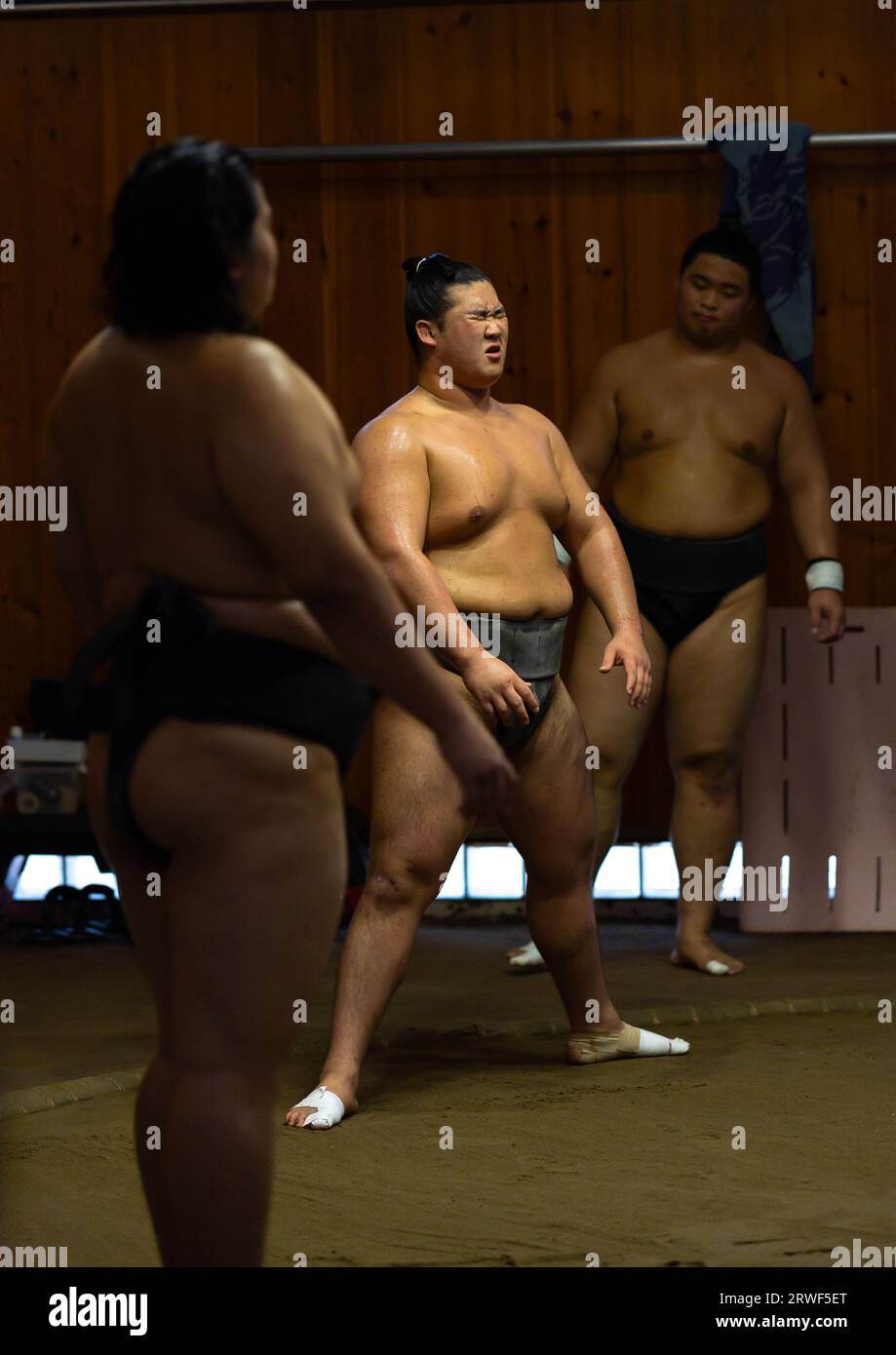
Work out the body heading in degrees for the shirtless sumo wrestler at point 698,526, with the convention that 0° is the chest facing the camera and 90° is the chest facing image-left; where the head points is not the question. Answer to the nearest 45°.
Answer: approximately 0°

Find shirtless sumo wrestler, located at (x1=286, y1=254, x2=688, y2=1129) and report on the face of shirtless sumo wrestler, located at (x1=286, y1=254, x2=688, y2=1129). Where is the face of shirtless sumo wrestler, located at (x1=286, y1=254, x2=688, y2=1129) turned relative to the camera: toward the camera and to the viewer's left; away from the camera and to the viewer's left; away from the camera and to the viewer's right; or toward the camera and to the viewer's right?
toward the camera and to the viewer's right

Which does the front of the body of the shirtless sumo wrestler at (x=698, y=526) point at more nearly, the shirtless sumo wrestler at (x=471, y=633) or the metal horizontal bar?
the shirtless sumo wrestler

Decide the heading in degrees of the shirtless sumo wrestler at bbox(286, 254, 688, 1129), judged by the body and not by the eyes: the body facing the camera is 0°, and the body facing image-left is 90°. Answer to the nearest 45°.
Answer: approximately 315°
